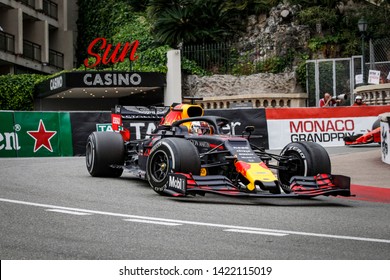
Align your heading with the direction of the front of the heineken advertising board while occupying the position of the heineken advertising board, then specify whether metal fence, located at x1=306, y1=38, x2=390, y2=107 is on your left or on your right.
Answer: on your left

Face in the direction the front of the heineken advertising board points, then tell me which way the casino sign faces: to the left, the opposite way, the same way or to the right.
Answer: the same way

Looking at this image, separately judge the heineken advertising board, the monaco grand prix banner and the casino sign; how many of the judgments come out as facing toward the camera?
3

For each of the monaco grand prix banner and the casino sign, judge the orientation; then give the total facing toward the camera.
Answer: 2

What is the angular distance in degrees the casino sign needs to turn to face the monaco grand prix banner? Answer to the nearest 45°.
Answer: approximately 45° to its left

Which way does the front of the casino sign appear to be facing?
toward the camera

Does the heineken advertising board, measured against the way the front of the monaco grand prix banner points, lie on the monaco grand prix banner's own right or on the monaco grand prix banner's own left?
on the monaco grand prix banner's own right

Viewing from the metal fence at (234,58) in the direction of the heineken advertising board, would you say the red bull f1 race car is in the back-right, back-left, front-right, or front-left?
front-left

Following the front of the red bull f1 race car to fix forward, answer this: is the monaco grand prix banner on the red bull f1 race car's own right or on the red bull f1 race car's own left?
on the red bull f1 race car's own left

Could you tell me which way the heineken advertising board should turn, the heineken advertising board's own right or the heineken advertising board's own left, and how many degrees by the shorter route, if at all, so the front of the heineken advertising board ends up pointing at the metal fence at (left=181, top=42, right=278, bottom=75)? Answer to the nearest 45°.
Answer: approximately 135° to the heineken advertising board's own left

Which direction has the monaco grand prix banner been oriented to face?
toward the camera

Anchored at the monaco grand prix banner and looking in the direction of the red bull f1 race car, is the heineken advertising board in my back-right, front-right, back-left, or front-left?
front-right

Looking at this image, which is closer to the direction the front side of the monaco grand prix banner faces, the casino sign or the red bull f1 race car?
the red bull f1 race car

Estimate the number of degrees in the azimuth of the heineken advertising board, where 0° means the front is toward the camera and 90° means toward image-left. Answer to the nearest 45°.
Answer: approximately 0°
